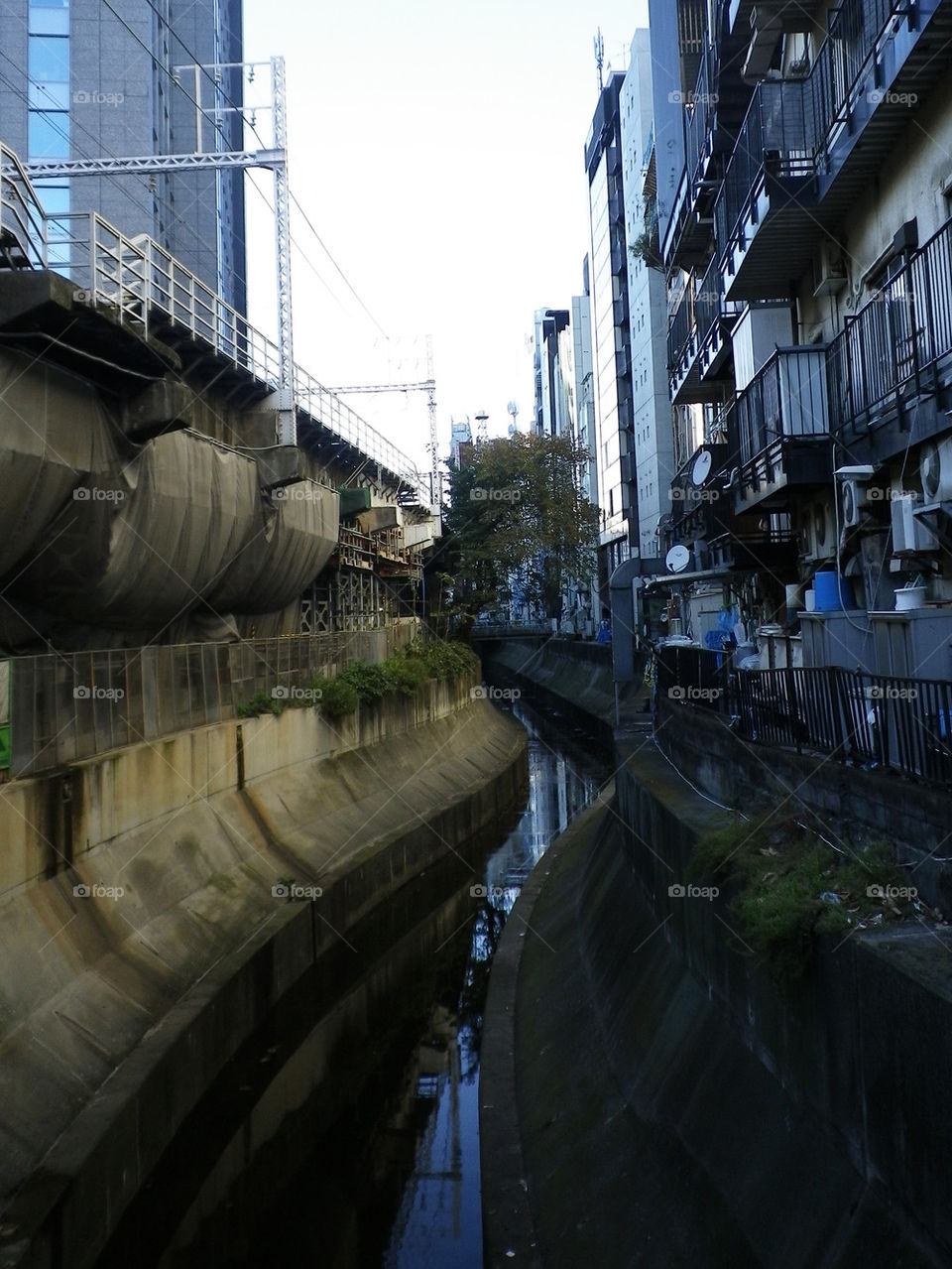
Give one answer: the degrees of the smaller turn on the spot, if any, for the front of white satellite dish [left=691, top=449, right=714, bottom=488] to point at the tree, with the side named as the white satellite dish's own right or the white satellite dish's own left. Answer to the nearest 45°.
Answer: approximately 135° to the white satellite dish's own right

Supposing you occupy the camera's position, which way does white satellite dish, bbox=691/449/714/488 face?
facing the viewer and to the left of the viewer

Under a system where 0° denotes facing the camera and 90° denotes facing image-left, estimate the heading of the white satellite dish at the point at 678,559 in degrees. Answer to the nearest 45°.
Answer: approximately 45°

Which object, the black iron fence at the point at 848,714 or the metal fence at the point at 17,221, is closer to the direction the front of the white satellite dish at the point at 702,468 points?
the metal fence

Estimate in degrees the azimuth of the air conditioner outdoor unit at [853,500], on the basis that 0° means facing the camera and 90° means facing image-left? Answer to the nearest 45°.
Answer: approximately 90°

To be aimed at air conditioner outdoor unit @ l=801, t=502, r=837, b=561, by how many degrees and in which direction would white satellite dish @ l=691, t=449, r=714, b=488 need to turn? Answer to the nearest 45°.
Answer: approximately 90° to its left

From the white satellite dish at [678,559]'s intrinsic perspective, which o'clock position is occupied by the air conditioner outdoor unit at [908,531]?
The air conditioner outdoor unit is roughly at 10 o'clock from the white satellite dish.

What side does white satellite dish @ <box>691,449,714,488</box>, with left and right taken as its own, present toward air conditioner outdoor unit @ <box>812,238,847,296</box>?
left

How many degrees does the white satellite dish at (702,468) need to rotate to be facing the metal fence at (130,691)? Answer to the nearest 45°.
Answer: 0° — it already faces it

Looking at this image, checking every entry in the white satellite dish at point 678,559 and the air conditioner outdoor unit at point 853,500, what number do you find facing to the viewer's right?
0

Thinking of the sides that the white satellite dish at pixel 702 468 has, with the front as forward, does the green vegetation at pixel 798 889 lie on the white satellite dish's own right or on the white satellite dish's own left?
on the white satellite dish's own left

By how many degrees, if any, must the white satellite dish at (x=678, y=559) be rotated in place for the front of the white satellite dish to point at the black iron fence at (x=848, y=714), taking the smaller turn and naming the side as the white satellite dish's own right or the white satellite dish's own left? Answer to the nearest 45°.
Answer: approximately 45° to the white satellite dish's own left
